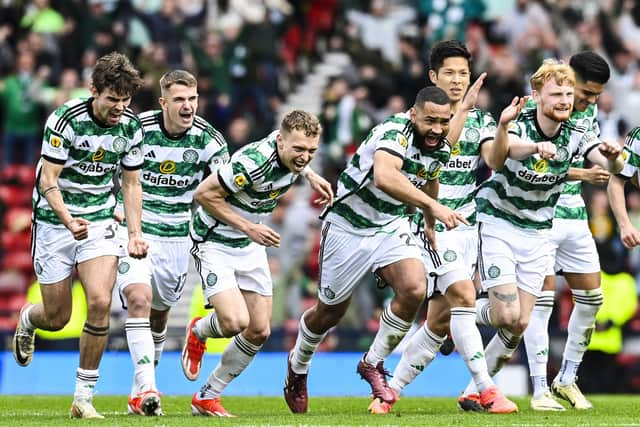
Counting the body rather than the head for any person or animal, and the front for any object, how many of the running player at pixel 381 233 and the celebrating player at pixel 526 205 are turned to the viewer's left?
0

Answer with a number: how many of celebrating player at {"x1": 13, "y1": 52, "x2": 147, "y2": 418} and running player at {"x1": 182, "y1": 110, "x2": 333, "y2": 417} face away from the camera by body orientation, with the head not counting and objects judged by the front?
0

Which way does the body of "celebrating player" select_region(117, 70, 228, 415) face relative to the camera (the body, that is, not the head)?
toward the camera

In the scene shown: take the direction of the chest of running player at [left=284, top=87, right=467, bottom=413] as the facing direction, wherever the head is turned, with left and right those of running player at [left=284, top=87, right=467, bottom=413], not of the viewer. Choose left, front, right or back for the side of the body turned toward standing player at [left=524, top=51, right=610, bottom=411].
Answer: left

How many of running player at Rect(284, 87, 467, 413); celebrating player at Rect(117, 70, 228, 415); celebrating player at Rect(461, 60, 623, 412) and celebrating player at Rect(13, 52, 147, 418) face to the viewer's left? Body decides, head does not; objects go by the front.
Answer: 0

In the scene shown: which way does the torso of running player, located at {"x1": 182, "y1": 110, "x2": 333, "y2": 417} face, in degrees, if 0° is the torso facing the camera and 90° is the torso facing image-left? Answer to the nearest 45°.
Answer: approximately 315°

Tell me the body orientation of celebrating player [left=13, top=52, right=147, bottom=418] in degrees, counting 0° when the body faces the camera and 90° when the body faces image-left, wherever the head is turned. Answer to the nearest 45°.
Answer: approximately 315°

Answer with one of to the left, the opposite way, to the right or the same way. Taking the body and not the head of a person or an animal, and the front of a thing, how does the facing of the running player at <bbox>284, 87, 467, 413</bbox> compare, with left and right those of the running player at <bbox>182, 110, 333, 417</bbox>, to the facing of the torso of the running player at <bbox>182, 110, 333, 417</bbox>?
the same way

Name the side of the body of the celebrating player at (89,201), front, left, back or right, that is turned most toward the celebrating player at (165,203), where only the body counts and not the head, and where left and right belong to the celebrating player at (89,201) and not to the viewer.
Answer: left

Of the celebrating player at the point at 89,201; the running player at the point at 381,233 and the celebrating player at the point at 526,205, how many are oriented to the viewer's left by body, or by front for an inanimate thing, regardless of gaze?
0

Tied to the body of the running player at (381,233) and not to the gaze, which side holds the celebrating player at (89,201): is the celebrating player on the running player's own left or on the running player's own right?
on the running player's own right

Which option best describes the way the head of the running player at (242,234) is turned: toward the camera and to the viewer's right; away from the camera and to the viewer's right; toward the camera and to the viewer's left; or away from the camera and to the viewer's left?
toward the camera and to the viewer's right

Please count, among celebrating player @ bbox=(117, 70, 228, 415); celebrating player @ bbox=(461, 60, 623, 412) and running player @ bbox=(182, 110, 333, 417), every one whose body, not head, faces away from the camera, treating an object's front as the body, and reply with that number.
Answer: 0

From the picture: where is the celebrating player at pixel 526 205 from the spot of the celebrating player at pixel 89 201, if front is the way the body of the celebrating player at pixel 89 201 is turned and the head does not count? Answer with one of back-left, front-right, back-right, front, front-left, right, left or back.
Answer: front-left

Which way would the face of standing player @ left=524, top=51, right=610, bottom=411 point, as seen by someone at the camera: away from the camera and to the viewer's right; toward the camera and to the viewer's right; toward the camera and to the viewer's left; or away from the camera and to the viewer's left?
toward the camera and to the viewer's left

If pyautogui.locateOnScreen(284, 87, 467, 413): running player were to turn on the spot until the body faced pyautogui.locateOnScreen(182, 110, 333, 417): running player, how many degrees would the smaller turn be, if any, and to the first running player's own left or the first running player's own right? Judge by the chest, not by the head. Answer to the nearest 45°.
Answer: approximately 135° to the first running player's own right
